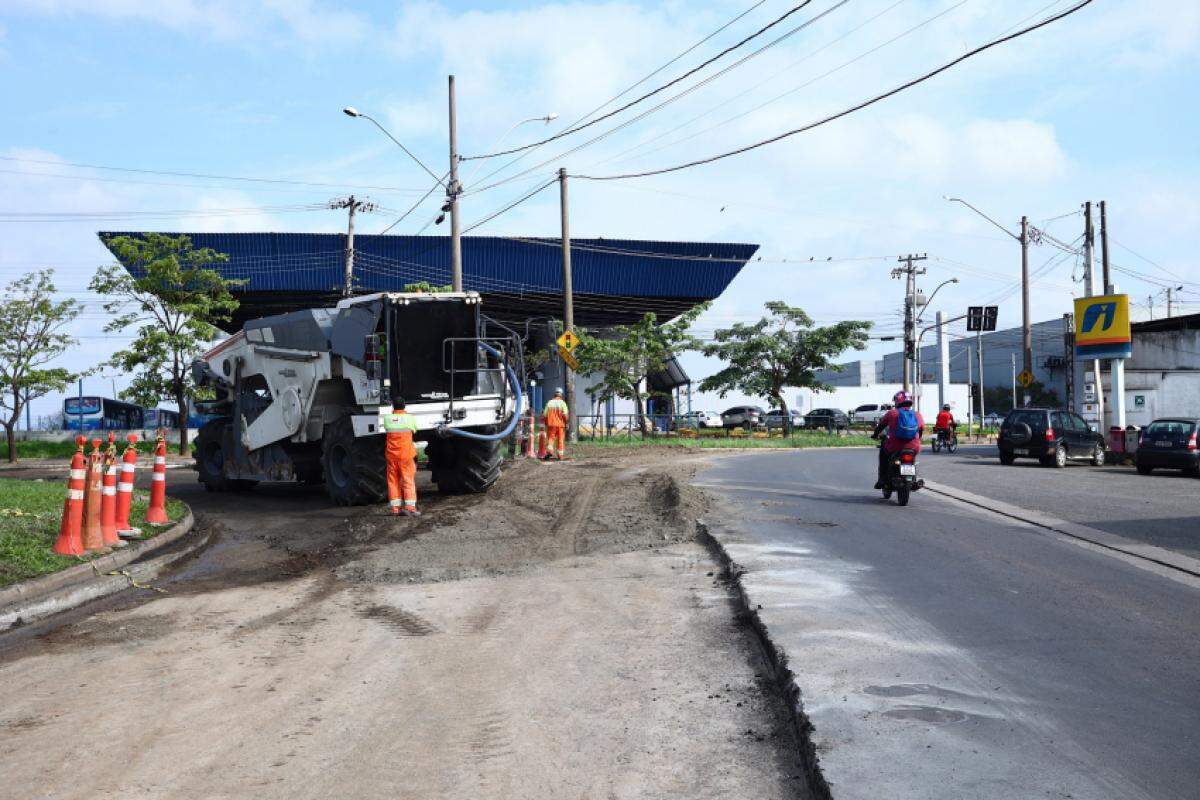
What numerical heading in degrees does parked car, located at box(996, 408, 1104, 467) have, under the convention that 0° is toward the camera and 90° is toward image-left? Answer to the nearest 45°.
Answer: approximately 225°

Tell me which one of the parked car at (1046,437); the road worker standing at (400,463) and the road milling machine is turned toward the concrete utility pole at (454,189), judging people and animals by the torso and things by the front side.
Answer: the road worker standing

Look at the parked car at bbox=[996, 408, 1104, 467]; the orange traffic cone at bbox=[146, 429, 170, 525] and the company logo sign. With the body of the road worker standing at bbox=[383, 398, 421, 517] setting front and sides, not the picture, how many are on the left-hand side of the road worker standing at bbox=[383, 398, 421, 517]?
1

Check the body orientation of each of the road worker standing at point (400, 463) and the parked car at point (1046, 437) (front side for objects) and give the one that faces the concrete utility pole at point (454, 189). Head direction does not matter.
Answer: the road worker standing

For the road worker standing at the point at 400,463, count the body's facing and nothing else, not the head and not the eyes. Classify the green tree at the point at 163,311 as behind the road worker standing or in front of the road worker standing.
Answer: in front

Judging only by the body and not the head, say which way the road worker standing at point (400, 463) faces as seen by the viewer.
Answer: away from the camera
